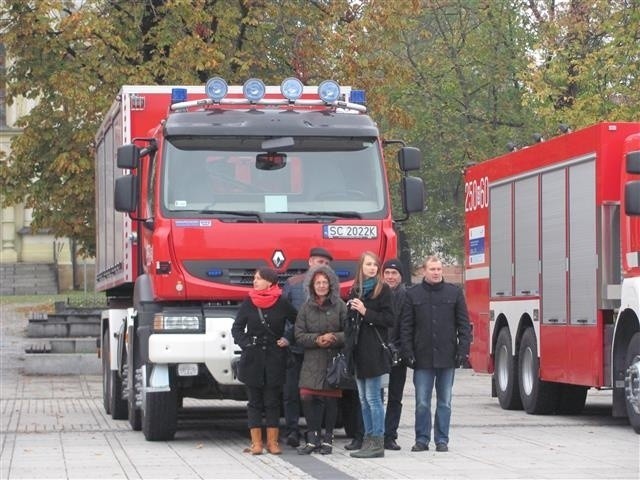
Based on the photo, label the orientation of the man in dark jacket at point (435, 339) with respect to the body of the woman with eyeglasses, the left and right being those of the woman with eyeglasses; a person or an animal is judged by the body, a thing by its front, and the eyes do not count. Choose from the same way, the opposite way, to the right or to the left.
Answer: the same way

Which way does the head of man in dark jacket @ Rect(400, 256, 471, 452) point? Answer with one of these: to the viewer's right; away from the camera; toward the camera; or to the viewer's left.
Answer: toward the camera

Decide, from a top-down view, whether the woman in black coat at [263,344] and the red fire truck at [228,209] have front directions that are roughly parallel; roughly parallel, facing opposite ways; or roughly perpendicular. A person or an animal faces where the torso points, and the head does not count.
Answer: roughly parallel

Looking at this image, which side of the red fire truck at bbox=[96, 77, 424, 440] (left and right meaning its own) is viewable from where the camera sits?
front

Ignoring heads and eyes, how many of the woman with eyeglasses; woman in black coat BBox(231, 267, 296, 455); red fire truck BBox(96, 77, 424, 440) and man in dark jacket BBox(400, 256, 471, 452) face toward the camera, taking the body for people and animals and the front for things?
4

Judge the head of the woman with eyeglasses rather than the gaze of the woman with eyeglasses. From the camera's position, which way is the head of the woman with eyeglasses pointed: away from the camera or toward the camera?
toward the camera

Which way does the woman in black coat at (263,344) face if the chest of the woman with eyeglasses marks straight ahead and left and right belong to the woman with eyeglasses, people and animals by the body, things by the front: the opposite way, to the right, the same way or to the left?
the same way

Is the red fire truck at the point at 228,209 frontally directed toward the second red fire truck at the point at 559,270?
no

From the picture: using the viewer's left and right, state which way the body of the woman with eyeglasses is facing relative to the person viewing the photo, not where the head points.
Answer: facing the viewer

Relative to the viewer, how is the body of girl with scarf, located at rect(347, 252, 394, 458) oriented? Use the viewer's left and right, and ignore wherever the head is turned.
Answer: facing the viewer and to the left of the viewer

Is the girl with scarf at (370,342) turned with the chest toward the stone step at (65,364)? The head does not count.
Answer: no

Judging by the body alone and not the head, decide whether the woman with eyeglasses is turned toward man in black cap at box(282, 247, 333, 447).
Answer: no

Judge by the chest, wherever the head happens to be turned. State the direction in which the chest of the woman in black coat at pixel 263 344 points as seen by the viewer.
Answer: toward the camera
